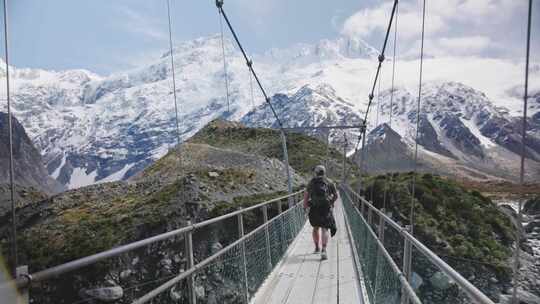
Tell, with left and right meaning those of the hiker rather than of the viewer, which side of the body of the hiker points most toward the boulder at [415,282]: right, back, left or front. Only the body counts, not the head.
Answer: back

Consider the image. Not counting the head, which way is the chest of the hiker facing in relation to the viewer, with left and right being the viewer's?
facing away from the viewer
